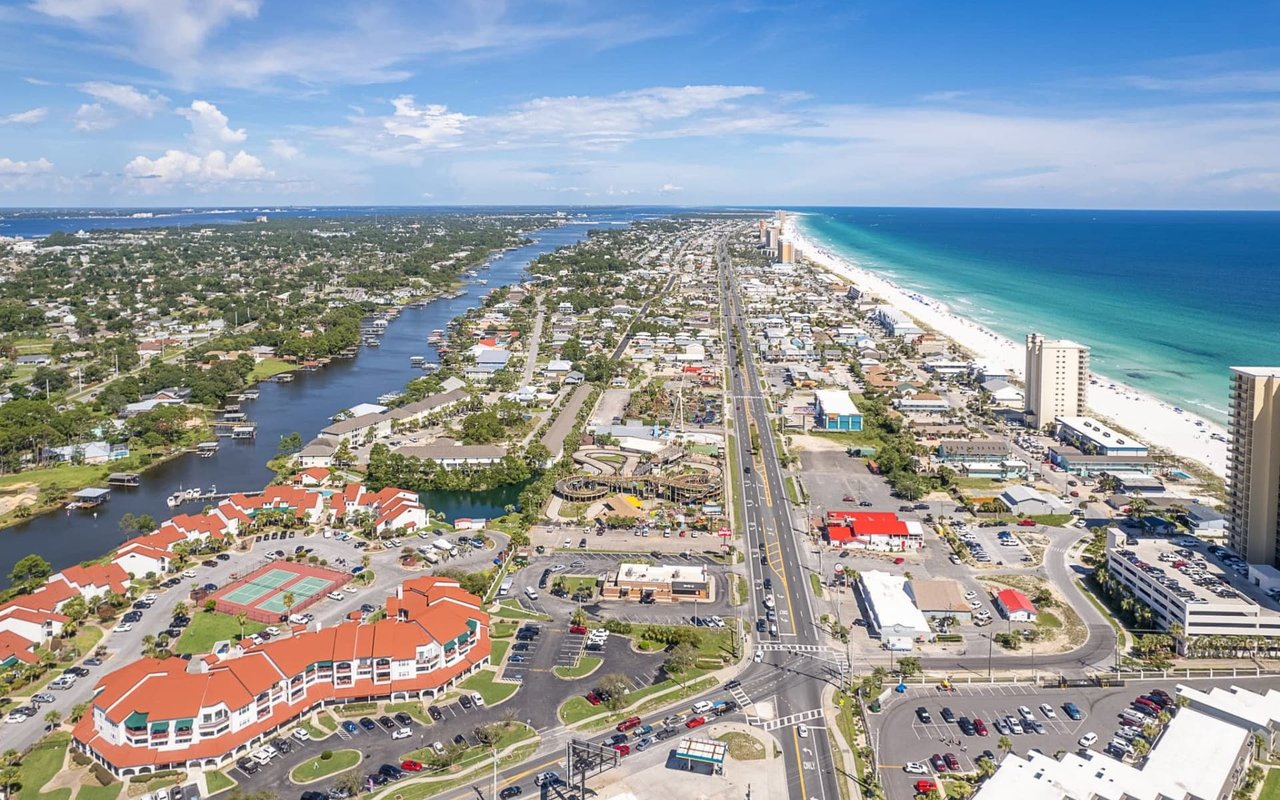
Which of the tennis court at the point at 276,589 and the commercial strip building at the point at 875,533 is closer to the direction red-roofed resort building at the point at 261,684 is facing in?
the commercial strip building

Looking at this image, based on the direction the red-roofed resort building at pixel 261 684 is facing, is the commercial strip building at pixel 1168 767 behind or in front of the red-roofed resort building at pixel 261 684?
in front

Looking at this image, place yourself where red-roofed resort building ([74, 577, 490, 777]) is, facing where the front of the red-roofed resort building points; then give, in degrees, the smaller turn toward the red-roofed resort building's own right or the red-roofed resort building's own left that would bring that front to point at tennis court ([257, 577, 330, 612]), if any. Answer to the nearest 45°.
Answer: approximately 135° to the red-roofed resort building's own left

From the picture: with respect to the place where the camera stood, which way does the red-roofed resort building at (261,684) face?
facing the viewer and to the right of the viewer
